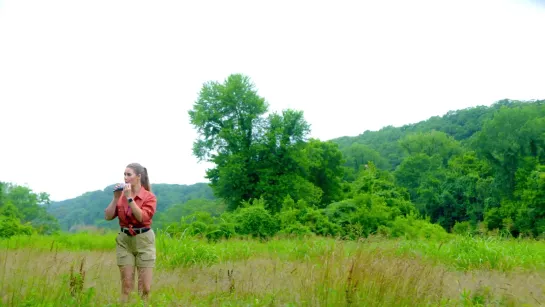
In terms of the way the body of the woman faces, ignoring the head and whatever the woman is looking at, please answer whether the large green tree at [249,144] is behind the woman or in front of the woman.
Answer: behind

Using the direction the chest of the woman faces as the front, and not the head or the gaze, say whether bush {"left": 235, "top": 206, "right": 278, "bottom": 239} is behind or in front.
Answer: behind

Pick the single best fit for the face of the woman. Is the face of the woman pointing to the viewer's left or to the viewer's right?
to the viewer's left

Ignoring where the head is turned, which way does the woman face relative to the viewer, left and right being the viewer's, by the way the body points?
facing the viewer and to the left of the viewer
